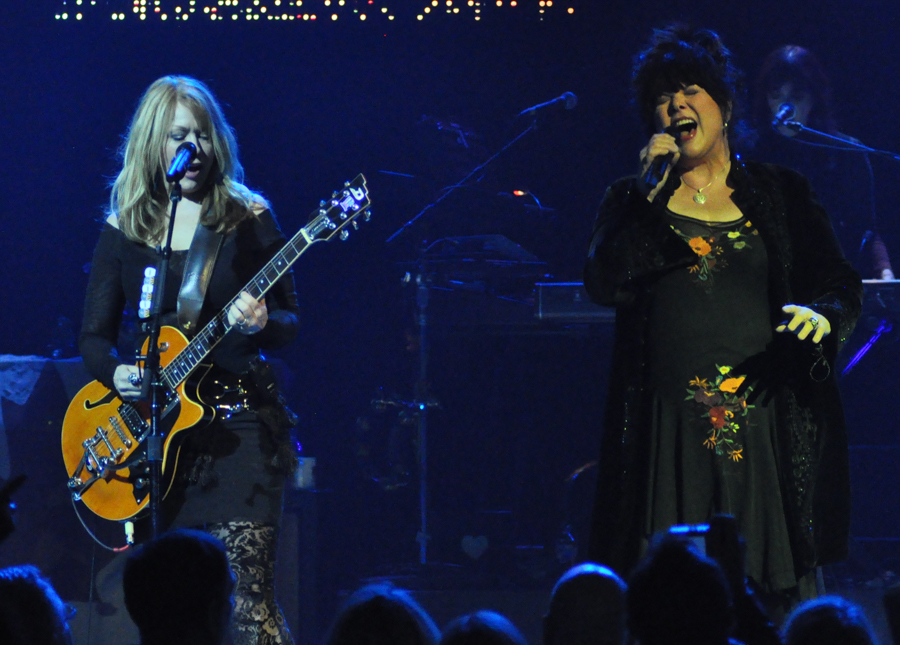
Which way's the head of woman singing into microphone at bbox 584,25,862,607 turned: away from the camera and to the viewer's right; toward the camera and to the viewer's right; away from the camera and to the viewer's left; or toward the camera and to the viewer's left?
toward the camera and to the viewer's left

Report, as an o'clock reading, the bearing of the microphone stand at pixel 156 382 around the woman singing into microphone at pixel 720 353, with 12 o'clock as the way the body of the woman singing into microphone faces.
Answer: The microphone stand is roughly at 3 o'clock from the woman singing into microphone.

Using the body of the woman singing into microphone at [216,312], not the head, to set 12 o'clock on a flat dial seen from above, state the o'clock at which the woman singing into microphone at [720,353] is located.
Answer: the woman singing into microphone at [720,353] is roughly at 10 o'clock from the woman singing into microphone at [216,312].

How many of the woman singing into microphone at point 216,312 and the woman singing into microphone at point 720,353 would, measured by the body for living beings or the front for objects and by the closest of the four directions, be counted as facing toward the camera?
2

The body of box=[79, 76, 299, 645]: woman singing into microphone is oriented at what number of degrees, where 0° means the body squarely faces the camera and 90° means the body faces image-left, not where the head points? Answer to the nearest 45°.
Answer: approximately 0°

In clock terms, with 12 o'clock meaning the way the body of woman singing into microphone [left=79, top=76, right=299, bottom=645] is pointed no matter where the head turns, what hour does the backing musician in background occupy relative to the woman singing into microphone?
The backing musician in background is roughly at 8 o'clock from the woman singing into microphone.

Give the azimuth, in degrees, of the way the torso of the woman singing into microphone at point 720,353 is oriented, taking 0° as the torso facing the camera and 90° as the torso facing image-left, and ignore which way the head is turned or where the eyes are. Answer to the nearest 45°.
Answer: approximately 0°

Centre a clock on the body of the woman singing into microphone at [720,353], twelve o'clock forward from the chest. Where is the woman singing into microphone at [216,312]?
the woman singing into microphone at [216,312] is roughly at 3 o'clock from the woman singing into microphone at [720,353].

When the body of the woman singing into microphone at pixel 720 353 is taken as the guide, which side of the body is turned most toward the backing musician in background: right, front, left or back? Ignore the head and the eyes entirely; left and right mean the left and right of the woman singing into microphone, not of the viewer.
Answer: back
